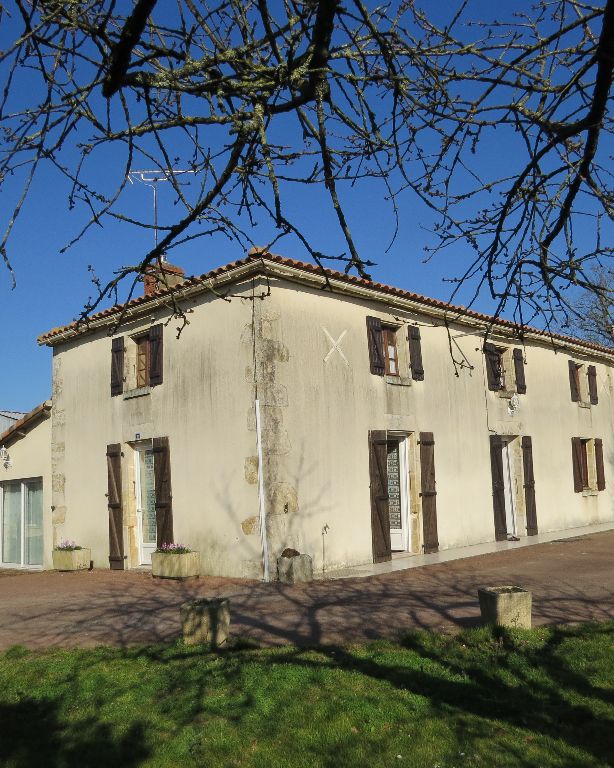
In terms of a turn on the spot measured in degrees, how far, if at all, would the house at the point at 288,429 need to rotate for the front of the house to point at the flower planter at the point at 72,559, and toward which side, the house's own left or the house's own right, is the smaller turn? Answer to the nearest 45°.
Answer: approximately 135° to the house's own right

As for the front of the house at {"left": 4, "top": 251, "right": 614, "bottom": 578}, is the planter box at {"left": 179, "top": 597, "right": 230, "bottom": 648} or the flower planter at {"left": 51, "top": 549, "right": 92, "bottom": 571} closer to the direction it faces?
the planter box

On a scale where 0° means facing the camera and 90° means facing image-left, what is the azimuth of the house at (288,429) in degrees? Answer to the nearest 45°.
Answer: approximately 315°

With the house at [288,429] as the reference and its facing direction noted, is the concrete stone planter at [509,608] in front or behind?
in front

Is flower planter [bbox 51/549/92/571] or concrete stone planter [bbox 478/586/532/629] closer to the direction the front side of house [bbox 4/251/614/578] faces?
the concrete stone planter
